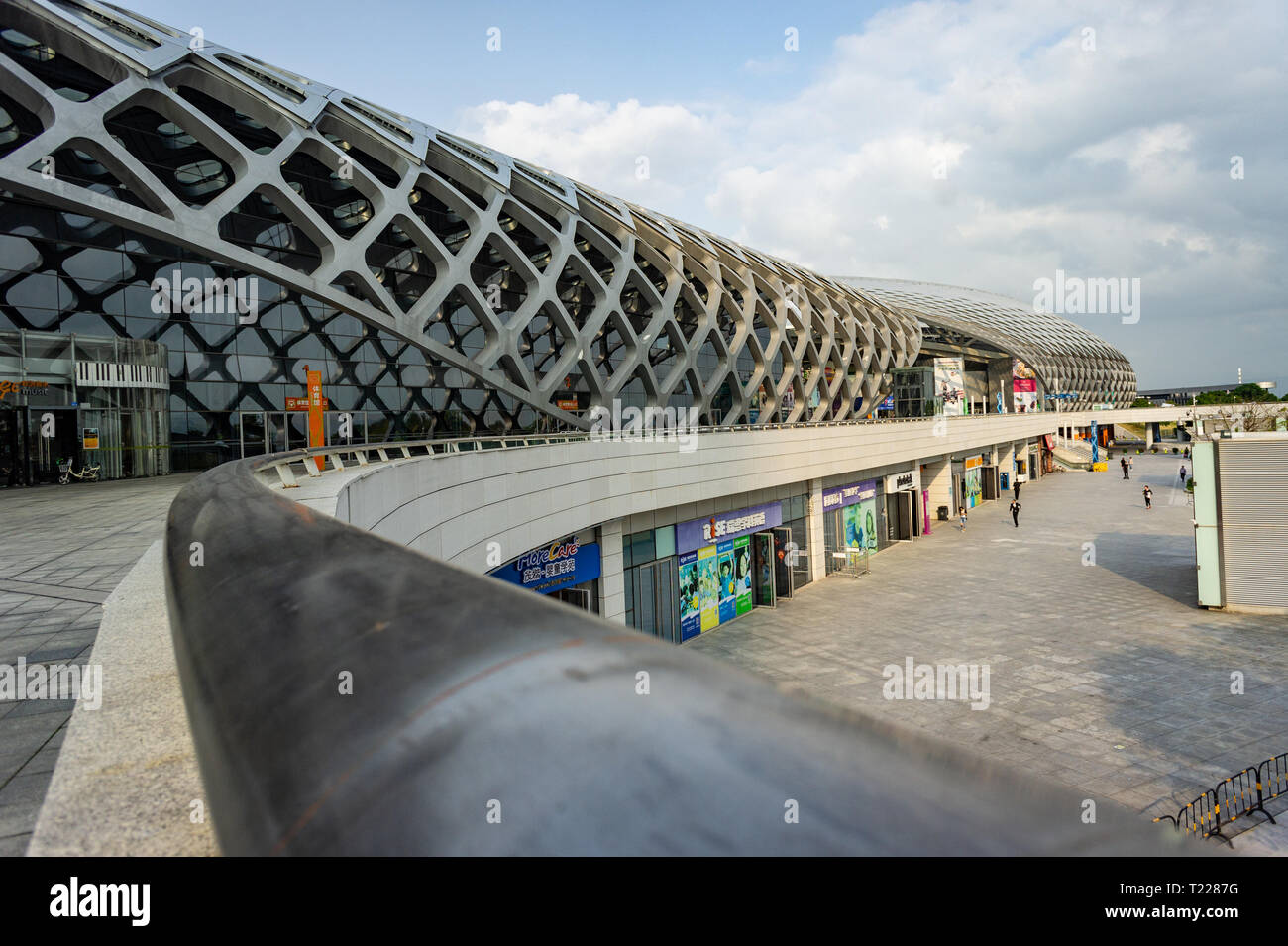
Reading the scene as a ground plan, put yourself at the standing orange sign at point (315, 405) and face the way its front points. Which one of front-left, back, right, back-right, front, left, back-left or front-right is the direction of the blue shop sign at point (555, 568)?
front-left

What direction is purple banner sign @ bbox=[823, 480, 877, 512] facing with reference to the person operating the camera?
facing the viewer and to the right of the viewer

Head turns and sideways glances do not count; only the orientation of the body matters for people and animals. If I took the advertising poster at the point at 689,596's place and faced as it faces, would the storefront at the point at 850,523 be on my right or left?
on my left

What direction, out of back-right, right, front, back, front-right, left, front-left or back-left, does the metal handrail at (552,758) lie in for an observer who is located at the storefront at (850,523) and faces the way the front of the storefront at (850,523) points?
front-right

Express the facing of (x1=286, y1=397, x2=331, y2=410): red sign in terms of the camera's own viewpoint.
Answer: facing the viewer

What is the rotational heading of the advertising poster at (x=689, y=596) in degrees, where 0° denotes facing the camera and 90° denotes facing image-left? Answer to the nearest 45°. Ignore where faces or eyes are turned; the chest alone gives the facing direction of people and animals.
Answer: approximately 315°

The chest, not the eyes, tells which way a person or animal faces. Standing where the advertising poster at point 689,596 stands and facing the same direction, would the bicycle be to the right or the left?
on its right

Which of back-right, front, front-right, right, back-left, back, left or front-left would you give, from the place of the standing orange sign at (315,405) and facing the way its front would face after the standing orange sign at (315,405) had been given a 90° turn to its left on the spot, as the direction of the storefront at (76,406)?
back-left

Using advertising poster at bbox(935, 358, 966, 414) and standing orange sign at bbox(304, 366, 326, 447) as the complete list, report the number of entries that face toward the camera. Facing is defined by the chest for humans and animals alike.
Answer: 2

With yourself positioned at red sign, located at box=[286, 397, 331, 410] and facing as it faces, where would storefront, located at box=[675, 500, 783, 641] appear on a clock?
The storefront is roughly at 10 o'clock from the red sign.
